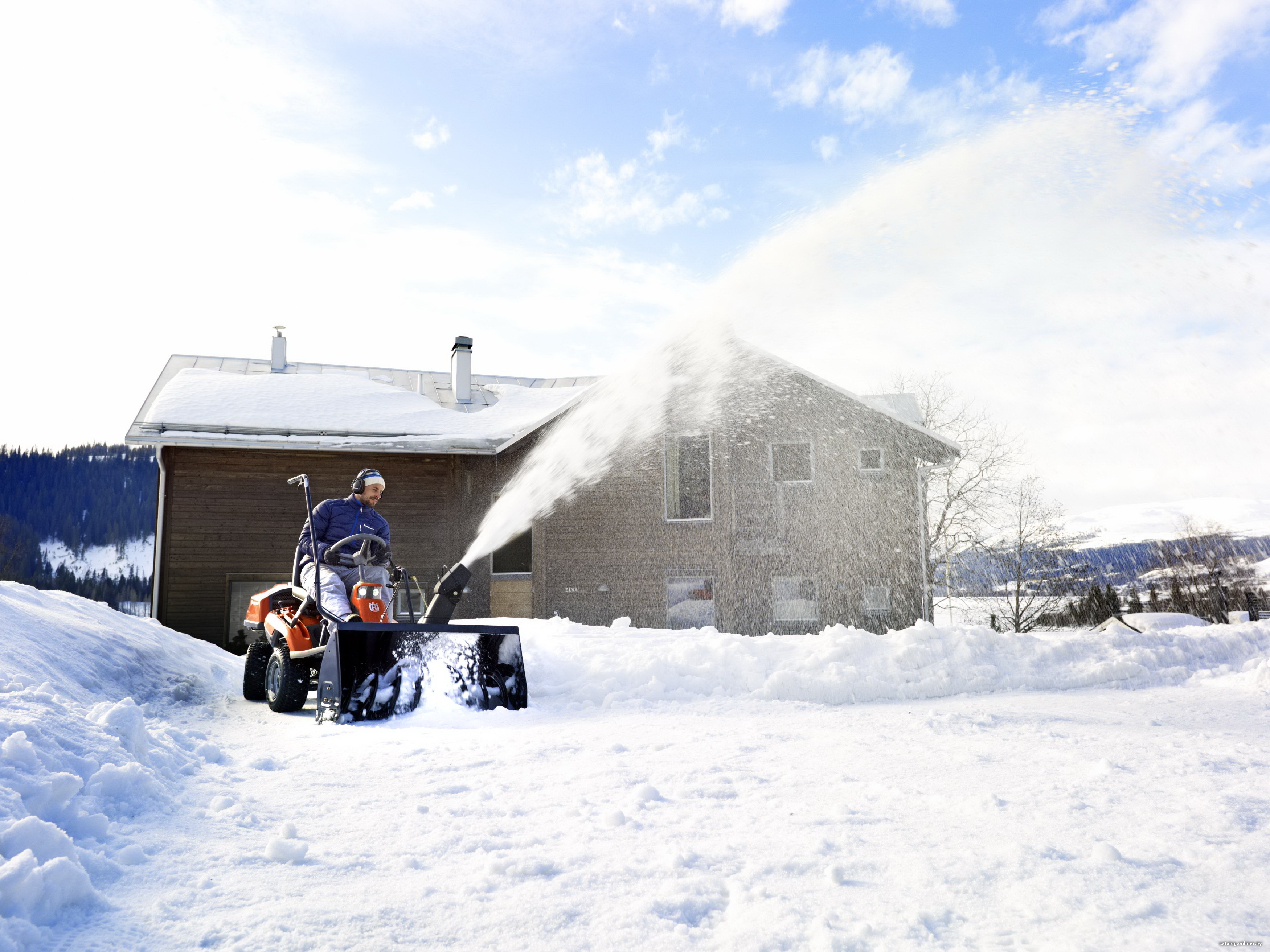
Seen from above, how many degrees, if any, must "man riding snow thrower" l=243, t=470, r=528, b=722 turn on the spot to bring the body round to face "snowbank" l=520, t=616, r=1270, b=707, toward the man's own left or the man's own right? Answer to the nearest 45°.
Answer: approximately 45° to the man's own left

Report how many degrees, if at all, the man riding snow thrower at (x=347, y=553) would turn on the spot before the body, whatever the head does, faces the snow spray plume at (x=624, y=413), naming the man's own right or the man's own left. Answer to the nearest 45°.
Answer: approximately 90° to the man's own left

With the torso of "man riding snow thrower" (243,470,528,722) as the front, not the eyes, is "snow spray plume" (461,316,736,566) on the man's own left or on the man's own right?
on the man's own left

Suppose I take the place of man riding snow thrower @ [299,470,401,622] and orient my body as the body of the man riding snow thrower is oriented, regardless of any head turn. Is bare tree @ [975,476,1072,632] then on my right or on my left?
on my left

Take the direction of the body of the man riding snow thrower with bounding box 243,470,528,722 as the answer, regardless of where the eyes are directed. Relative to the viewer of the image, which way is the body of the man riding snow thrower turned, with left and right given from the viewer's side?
facing the viewer and to the right of the viewer

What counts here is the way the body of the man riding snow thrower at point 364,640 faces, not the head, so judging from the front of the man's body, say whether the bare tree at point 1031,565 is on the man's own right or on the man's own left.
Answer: on the man's own left
